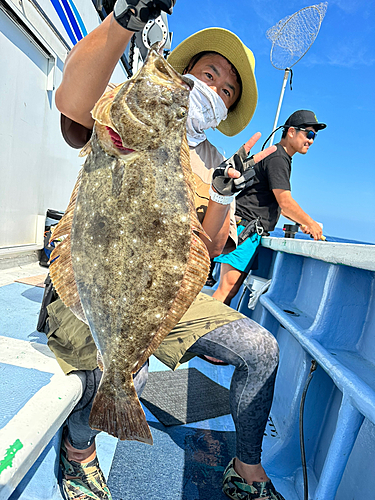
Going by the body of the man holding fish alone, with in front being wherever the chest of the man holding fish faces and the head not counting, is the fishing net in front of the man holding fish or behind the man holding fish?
behind

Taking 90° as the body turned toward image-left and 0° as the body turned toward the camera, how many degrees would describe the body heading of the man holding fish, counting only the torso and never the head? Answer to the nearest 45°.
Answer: approximately 0°

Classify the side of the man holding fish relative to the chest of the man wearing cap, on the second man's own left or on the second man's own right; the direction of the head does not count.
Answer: on the second man's own right
